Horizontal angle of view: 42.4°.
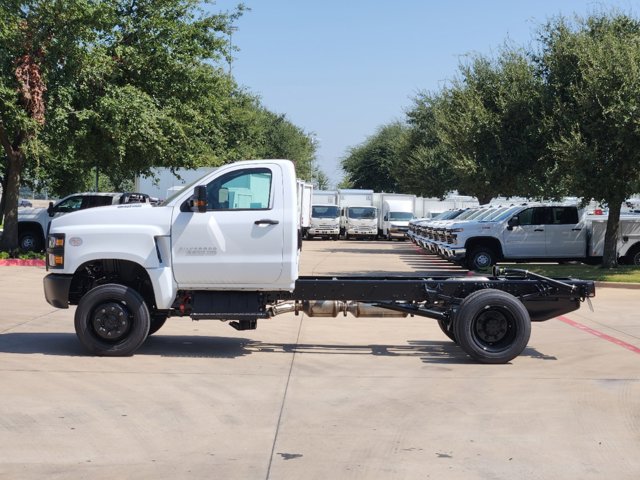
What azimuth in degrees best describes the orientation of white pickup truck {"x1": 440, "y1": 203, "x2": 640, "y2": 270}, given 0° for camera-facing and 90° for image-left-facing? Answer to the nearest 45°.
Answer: approximately 90°

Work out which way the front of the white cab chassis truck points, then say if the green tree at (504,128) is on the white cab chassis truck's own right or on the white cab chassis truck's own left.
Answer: on the white cab chassis truck's own right

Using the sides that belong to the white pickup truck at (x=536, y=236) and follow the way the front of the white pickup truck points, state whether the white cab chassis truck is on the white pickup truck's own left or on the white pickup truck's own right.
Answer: on the white pickup truck's own left

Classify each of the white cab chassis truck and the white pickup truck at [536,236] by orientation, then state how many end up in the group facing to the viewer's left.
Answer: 2

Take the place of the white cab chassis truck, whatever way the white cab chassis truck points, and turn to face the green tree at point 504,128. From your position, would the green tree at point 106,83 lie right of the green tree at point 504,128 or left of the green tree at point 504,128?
left

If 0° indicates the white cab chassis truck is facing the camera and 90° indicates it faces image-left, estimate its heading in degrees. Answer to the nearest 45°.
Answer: approximately 90°

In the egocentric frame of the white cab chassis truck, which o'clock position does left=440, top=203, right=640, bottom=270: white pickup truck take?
The white pickup truck is roughly at 4 o'clock from the white cab chassis truck.

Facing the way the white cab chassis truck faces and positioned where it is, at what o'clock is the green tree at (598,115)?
The green tree is roughly at 4 o'clock from the white cab chassis truck.

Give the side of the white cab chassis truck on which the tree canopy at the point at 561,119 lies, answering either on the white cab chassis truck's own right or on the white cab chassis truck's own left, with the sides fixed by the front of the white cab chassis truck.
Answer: on the white cab chassis truck's own right

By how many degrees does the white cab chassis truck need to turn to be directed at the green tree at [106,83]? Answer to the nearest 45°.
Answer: approximately 90° to its right

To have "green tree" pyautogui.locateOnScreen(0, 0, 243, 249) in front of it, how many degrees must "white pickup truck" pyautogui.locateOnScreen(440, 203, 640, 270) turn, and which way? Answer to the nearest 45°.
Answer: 0° — it already faces it
